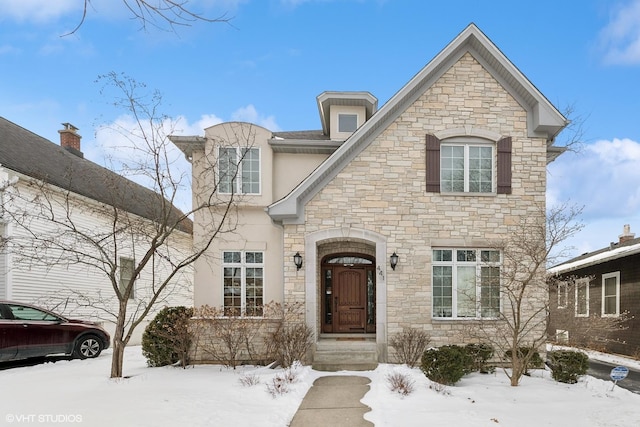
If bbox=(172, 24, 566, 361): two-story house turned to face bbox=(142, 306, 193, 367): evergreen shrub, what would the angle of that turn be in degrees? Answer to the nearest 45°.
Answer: approximately 90° to its right

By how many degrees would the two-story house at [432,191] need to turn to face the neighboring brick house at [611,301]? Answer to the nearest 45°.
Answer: approximately 135° to its left

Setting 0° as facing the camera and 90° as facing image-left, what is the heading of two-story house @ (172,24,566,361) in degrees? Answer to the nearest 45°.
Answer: approximately 0°

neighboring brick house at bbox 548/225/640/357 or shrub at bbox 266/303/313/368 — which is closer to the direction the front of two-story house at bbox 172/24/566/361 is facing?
the shrub

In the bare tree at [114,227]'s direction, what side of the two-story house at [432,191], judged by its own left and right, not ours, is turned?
right
